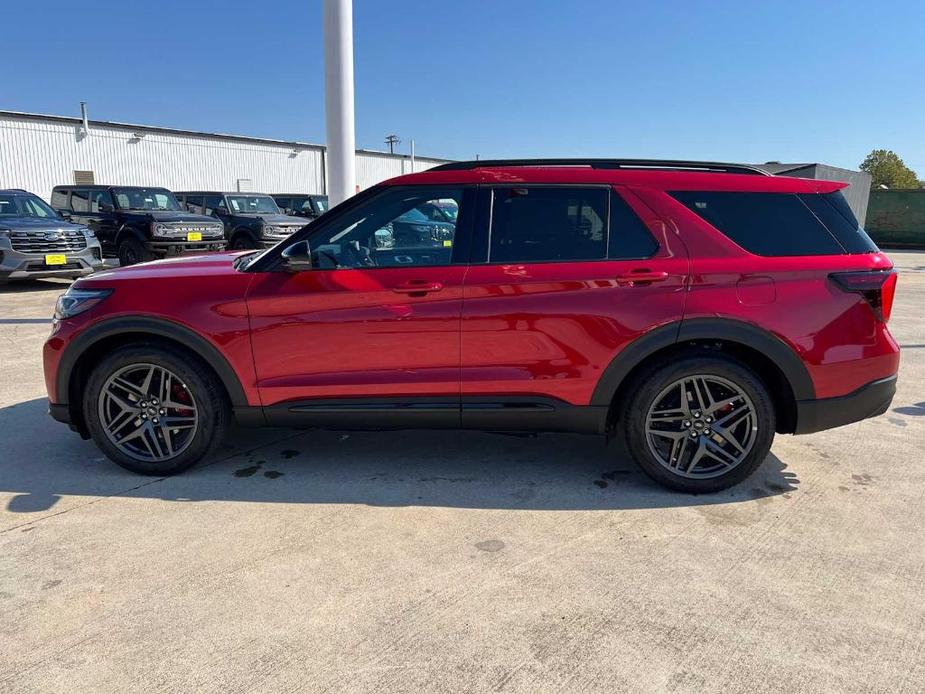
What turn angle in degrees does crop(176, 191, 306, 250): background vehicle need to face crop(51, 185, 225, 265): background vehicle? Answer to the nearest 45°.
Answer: approximately 90° to its right

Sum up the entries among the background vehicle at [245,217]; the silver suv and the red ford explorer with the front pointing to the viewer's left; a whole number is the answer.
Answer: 1

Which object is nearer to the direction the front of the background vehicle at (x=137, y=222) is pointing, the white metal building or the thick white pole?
the thick white pole

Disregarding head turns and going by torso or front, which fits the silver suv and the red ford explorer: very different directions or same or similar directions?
very different directions

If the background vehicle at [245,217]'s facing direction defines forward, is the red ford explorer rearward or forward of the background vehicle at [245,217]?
forward

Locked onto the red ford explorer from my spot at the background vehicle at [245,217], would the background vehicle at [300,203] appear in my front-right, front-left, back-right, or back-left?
back-left

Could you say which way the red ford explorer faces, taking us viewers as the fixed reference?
facing to the left of the viewer

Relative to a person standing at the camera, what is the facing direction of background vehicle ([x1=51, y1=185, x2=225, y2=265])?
facing the viewer and to the right of the viewer

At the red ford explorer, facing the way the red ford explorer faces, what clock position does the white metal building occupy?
The white metal building is roughly at 2 o'clock from the red ford explorer.
